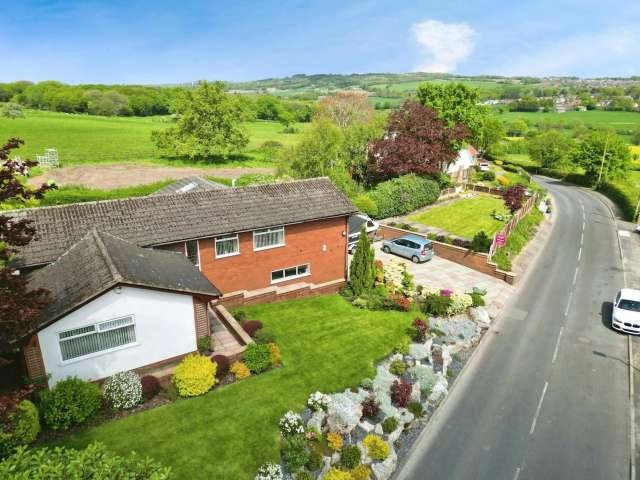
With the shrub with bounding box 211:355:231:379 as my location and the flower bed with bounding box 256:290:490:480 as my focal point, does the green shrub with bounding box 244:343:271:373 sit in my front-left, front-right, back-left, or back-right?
front-left

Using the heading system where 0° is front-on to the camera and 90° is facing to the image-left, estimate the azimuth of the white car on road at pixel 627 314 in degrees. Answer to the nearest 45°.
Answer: approximately 0°

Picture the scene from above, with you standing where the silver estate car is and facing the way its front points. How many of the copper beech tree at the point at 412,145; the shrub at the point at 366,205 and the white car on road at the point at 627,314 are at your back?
1

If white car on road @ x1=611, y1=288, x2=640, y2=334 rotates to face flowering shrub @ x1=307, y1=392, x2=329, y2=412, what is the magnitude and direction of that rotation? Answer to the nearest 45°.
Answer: approximately 45° to its right

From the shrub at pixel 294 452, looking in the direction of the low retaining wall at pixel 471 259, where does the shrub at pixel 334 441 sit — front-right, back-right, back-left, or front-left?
front-right

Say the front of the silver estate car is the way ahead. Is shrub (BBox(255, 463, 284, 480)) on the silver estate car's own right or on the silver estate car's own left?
on the silver estate car's own left

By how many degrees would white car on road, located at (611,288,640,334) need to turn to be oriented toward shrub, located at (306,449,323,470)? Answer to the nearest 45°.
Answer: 0° — it already faces it

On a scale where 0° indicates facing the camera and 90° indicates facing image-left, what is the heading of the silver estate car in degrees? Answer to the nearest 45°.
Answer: approximately 135°

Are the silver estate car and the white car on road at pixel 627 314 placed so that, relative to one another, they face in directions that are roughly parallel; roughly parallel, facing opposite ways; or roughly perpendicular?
roughly perpendicular

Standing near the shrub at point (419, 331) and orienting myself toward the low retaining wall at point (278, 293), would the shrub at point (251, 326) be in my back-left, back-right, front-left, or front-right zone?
front-left

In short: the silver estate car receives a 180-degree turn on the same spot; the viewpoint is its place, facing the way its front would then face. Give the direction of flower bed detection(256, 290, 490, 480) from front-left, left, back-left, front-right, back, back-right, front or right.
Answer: front-right

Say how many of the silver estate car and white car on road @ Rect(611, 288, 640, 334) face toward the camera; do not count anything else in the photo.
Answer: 1

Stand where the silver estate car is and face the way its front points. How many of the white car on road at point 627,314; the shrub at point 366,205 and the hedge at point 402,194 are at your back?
1

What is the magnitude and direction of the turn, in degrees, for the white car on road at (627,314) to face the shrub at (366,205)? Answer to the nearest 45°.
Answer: approximately 90° to its right

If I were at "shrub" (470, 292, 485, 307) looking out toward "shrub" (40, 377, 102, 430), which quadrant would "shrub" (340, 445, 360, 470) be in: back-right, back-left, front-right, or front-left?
front-left

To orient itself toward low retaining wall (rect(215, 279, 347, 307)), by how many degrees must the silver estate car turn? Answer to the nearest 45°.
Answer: approximately 90° to its left
